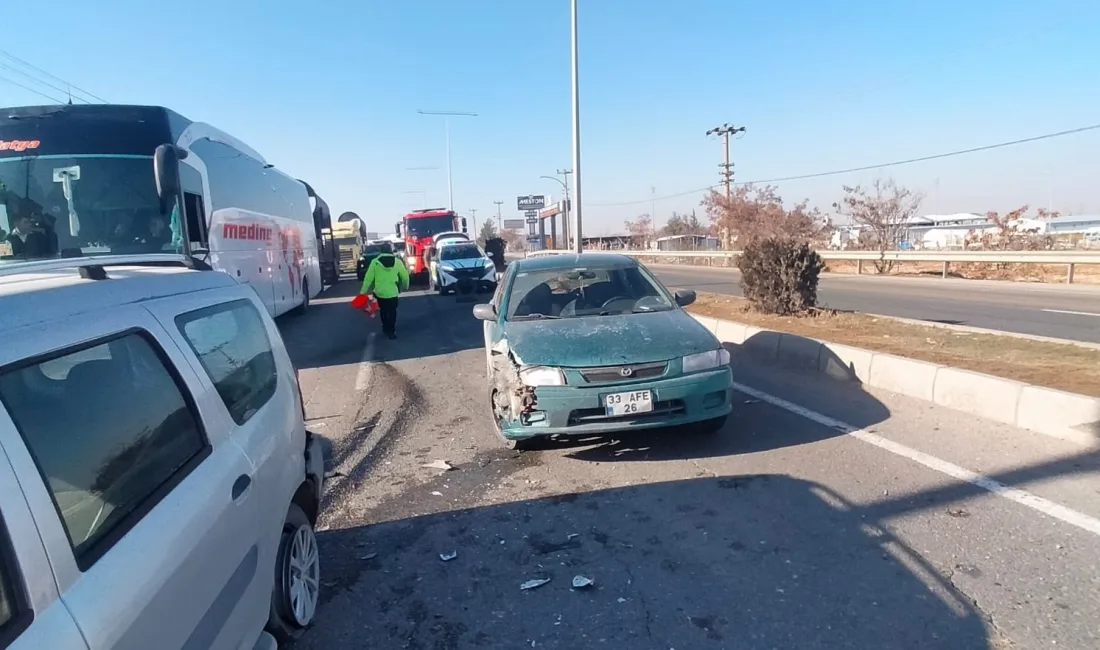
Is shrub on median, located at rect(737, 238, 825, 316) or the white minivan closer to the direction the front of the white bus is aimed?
the white minivan

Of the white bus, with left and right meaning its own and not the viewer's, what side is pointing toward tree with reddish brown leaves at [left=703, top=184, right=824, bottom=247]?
back

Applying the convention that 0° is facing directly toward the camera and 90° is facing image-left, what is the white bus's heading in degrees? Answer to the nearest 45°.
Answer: approximately 45°

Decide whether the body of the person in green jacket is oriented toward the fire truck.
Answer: yes

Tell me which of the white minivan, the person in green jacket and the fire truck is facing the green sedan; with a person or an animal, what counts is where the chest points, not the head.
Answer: the fire truck

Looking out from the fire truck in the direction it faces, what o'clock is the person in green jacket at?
The person in green jacket is roughly at 12 o'clock from the fire truck.

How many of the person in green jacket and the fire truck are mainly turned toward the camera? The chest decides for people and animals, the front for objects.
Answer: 1
